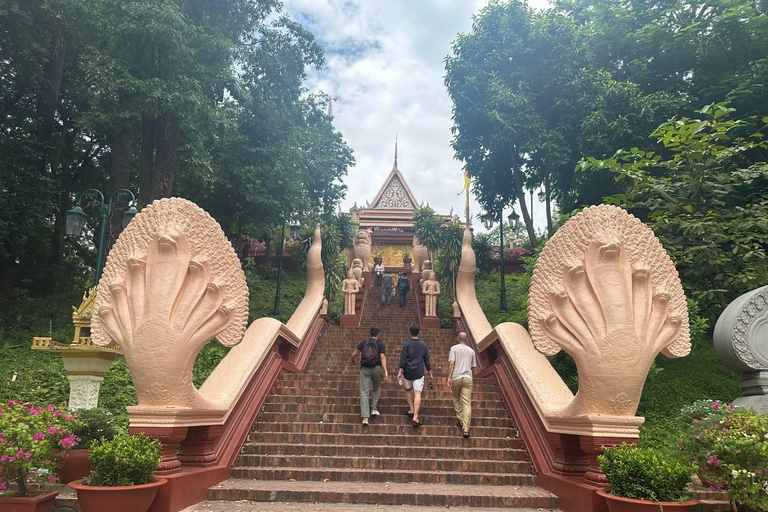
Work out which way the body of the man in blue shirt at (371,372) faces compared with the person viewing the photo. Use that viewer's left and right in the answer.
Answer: facing away from the viewer

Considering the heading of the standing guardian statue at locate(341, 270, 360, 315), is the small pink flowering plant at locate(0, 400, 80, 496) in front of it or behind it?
in front

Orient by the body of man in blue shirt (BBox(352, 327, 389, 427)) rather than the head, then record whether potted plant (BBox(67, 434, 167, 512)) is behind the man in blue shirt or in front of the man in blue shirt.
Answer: behind

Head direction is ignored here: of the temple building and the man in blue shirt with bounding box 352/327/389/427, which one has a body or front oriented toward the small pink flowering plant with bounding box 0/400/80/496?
the temple building

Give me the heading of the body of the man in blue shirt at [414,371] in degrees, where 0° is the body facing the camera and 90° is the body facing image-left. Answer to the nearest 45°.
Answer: approximately 180°

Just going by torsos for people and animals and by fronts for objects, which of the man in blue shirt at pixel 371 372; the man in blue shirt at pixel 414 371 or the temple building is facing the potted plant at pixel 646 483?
the temple building

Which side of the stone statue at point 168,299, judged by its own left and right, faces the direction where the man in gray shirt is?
left

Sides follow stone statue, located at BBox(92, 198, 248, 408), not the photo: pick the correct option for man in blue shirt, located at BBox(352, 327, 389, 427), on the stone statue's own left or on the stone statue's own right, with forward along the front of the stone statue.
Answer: on the stone statue's own left

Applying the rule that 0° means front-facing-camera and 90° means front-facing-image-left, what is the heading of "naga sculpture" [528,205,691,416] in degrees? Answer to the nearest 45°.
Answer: approximately 0°

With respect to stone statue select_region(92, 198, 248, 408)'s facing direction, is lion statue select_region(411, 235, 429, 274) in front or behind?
behind

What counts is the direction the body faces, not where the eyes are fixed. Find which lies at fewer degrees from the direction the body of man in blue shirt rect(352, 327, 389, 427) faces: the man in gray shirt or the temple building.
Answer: the temple building

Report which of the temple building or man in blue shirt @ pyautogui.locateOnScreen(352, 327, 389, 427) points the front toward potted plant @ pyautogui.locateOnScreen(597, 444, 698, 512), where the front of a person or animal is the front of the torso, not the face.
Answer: the temple building
